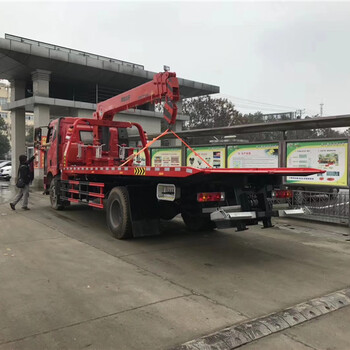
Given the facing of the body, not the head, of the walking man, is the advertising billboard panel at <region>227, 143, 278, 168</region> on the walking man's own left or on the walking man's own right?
on the walking man's own right

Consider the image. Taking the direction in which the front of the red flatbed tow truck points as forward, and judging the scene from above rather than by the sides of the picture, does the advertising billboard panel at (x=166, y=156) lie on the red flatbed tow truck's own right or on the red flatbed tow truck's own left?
on the red flatbed tow truck's own right

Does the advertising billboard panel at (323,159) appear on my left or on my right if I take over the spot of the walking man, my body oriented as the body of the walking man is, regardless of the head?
on my right

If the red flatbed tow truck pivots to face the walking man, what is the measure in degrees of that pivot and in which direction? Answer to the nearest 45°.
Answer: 0° — it already faces them

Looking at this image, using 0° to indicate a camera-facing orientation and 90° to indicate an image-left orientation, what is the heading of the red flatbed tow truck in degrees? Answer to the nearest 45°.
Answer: approximately 135°
